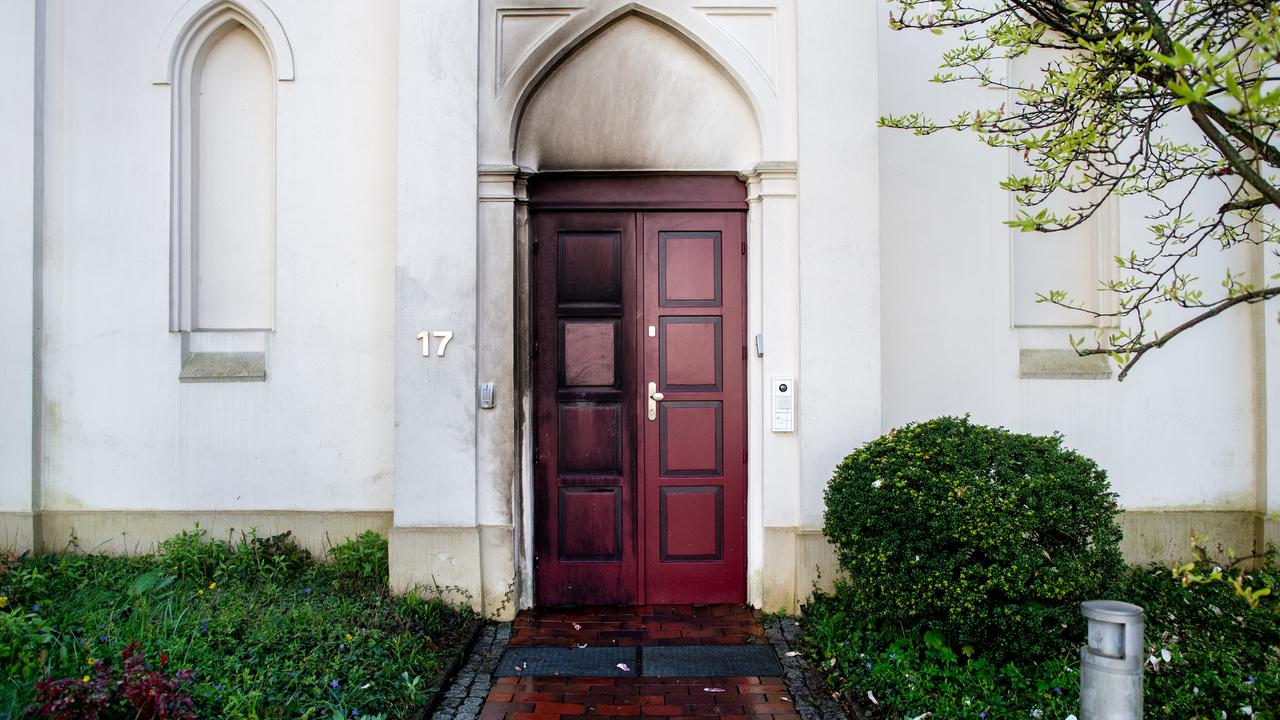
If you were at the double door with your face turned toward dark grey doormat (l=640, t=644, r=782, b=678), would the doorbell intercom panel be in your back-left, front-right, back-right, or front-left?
front-left

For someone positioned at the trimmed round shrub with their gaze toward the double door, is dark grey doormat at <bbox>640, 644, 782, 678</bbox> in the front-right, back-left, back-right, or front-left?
front-left

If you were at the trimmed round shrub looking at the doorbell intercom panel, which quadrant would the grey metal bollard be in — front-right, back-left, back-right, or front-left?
back-left

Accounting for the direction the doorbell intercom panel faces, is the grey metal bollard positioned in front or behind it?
in front

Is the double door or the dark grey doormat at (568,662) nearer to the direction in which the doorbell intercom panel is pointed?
the dark grey doormat

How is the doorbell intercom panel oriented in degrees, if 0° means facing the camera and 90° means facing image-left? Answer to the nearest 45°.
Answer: approximately 0°

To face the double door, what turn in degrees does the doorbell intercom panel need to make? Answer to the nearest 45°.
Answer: approximately 90° to its right

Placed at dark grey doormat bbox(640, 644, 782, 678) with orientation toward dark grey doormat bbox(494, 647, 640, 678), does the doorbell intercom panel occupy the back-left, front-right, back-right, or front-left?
back-right

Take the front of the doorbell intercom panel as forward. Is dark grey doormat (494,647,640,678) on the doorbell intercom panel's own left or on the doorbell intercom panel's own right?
on the doorbell intercom panel's own right
